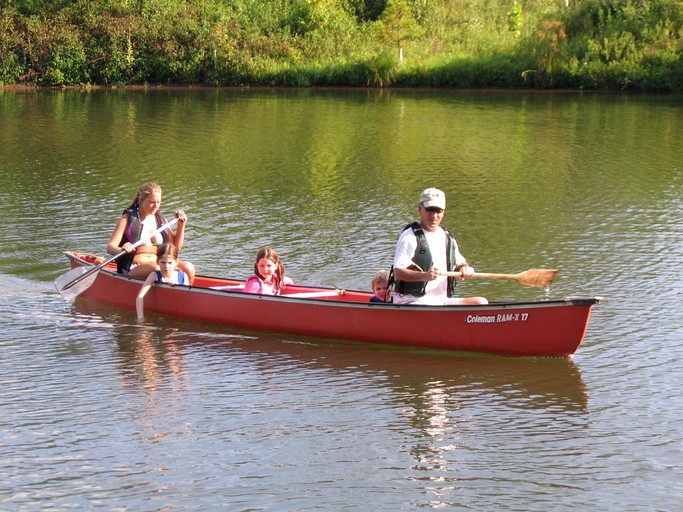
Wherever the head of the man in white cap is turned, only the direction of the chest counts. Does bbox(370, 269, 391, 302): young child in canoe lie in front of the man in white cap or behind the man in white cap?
behind

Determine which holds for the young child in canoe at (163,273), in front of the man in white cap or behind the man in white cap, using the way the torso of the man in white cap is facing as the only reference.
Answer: behind

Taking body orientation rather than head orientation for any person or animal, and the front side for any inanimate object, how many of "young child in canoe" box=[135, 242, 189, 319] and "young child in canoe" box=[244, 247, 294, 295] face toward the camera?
2

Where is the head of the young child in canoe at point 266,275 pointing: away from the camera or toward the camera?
toward the camera

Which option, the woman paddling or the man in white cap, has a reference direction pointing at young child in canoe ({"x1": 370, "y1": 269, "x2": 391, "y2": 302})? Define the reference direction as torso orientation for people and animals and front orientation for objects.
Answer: the woman paddling

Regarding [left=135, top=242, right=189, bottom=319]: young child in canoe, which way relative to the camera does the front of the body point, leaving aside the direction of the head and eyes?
toward the camera

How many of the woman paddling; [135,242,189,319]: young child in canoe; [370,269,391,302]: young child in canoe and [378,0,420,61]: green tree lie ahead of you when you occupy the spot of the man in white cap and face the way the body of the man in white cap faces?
0

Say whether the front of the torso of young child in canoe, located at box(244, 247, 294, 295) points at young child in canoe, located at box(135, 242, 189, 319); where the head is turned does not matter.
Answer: no

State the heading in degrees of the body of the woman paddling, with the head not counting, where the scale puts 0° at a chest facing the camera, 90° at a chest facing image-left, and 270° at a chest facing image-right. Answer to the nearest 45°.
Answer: approximately 315°

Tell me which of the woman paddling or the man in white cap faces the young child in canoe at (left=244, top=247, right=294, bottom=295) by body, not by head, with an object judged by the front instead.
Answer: the woman paddling

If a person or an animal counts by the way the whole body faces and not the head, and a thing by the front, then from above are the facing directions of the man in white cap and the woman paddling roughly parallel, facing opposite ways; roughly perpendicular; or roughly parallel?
roughly parallel

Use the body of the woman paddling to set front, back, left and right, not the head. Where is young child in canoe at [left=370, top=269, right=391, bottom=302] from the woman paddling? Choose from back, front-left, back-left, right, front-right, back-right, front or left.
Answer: front

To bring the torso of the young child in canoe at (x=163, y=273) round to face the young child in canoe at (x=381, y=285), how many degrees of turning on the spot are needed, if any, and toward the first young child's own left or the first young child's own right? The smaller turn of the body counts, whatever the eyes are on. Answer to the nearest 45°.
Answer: approximately 45° to the first young child's own left

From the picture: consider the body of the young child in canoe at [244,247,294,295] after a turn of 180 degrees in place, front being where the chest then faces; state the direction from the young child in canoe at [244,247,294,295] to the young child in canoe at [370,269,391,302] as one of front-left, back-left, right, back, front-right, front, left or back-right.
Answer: back-right

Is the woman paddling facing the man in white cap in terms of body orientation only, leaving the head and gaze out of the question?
yes

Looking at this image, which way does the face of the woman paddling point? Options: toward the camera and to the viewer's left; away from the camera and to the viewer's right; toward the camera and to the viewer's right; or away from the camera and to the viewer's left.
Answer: toward the camera and to the viewer's right

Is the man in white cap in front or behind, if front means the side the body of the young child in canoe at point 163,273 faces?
in front

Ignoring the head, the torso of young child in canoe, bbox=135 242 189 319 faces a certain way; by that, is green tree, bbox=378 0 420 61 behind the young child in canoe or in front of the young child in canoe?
behind
